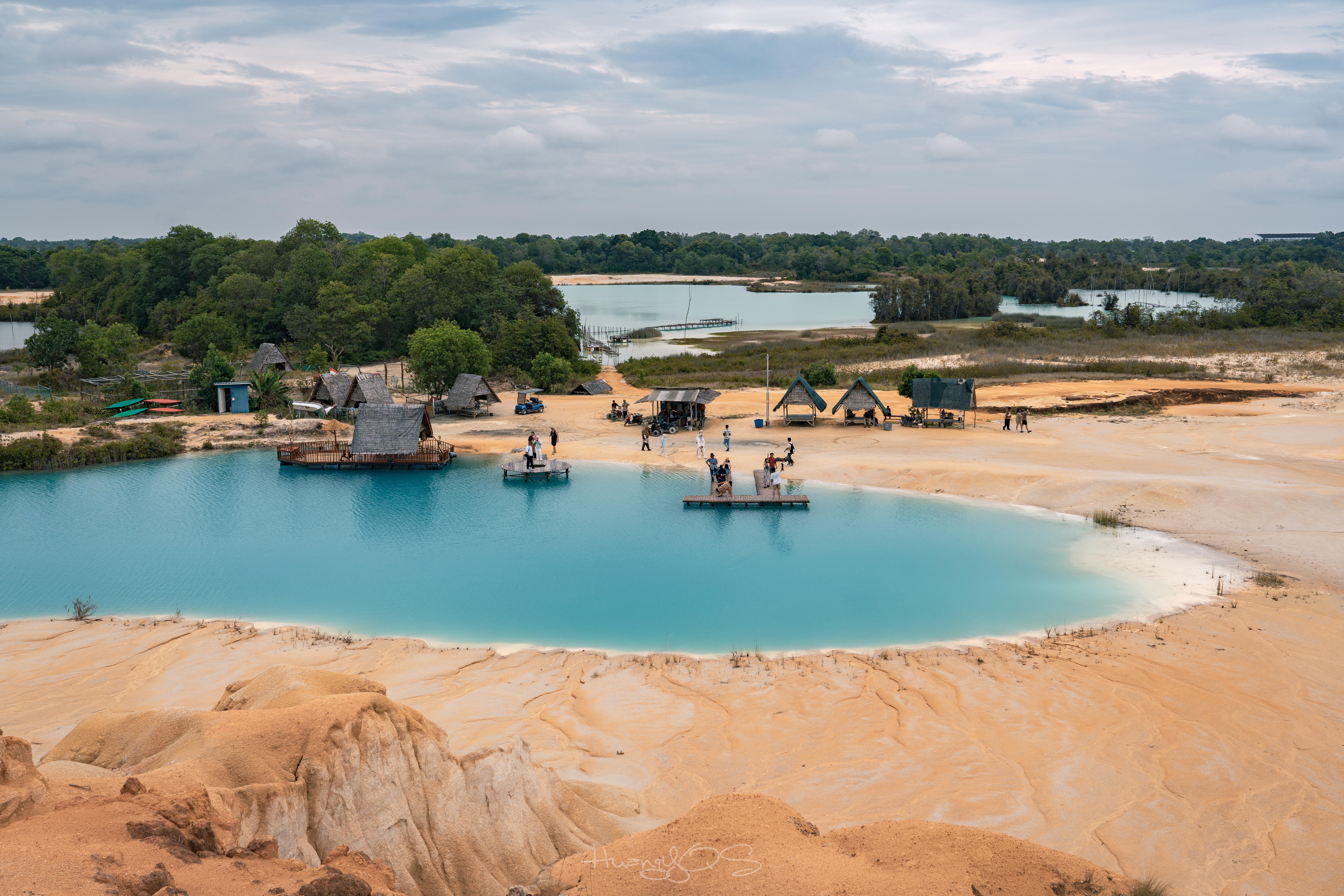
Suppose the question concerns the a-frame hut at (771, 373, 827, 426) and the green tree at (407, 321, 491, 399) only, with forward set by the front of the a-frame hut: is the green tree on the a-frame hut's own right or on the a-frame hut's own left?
on the a-frame hut's own right

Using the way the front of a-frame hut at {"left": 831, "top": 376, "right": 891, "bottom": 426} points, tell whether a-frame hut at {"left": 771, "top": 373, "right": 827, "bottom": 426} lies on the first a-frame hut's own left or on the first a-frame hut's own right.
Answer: on the first a-frame hut's own right

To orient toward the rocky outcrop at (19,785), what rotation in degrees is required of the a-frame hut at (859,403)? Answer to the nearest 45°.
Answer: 0° — it already faces it

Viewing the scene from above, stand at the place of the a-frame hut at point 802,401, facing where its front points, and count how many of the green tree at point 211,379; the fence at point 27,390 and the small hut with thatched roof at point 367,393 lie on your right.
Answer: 3

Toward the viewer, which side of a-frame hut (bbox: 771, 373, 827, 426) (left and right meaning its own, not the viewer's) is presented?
front

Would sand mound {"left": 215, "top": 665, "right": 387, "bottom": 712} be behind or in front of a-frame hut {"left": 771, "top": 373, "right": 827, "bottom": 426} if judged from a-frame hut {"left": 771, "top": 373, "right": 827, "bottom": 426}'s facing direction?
in front

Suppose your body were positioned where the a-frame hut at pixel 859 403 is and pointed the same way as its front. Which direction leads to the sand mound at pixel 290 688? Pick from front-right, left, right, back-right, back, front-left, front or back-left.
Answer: front

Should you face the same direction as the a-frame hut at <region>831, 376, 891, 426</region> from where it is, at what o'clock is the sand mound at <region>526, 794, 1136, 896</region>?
The sand mound is roughly at 12 o'clock from the a-frame hut.

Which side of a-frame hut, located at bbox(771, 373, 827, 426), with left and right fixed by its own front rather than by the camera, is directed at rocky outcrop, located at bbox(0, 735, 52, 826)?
front

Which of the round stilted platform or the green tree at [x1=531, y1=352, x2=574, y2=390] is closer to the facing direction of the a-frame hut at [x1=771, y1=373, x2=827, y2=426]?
the round stilted platform

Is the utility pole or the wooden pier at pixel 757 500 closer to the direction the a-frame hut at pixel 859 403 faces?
the wooden pier

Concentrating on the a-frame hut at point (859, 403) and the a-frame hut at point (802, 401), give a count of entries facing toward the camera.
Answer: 2

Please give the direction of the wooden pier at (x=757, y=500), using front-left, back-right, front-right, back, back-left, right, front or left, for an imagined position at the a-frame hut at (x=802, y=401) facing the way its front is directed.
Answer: front
